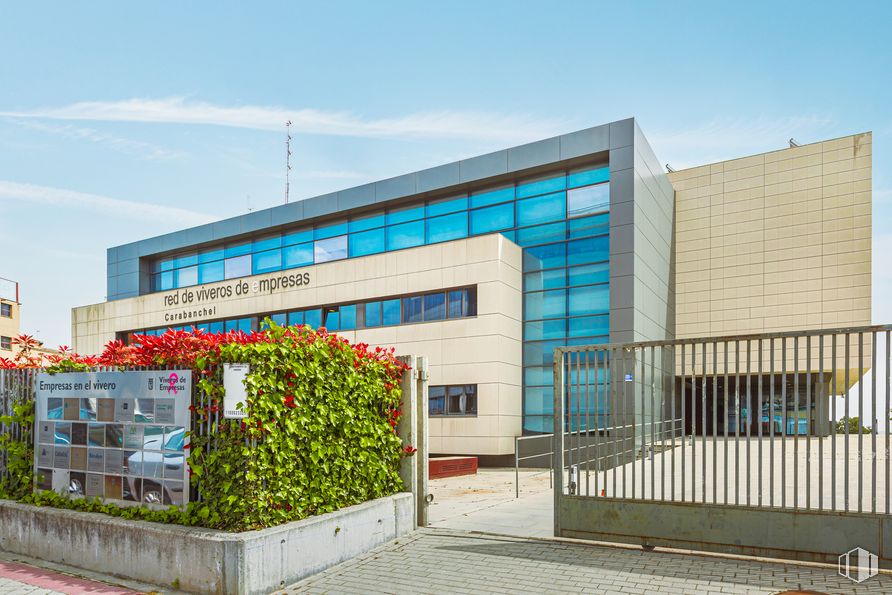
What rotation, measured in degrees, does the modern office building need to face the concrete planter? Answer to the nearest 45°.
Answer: approximately 45° to its left

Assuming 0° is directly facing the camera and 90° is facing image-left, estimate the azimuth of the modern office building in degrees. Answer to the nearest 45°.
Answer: approximately 45°

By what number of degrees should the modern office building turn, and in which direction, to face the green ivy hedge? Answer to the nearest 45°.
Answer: approximately 45° to its left
